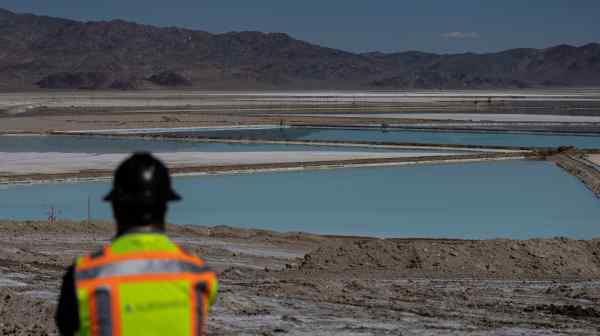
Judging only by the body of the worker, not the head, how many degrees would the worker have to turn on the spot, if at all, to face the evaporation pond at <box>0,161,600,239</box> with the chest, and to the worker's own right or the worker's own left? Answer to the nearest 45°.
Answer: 0° — they already face it

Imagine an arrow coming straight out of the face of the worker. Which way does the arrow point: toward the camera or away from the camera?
away from the camera

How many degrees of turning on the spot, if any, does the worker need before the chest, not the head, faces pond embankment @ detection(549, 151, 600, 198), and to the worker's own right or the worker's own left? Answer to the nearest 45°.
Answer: approximately 45° to the worker's own right

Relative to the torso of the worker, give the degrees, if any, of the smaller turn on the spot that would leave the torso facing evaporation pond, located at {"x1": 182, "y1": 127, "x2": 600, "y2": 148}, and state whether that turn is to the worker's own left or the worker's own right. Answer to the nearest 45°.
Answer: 0° — they already face it

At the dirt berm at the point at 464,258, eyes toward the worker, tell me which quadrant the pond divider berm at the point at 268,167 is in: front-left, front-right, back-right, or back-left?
back-right

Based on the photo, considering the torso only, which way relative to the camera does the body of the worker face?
away from the camera
